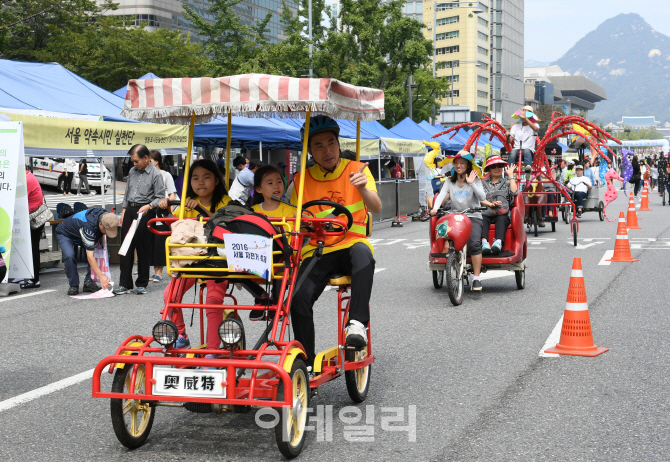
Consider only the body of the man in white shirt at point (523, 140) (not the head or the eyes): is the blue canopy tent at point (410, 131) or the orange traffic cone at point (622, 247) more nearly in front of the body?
the orange traffic cone

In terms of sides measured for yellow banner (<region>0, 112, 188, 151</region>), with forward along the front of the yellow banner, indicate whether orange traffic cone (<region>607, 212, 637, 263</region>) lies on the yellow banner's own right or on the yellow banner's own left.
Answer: on the yellow banner's own left

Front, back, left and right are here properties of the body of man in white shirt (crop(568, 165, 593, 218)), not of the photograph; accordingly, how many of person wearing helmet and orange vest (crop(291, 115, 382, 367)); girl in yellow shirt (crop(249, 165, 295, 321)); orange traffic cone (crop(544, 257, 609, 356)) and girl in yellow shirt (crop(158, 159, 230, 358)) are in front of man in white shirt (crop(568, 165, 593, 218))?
4

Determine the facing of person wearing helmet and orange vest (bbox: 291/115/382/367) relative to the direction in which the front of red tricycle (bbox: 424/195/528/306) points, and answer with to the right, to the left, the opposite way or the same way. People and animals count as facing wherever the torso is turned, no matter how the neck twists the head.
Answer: the same way

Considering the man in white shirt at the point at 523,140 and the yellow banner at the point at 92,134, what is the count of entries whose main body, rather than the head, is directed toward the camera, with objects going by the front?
2

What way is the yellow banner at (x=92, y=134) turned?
toward the camera

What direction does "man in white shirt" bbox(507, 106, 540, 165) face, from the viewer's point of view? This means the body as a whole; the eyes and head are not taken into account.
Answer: toward the camera

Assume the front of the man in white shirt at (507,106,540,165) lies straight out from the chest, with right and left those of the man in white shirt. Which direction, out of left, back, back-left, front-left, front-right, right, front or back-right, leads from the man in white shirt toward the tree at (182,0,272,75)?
back-right

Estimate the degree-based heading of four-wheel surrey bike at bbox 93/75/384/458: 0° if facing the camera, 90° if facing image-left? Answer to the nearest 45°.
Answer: approximately 45°

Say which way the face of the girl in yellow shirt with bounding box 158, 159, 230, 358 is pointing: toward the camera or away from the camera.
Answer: toward the camera

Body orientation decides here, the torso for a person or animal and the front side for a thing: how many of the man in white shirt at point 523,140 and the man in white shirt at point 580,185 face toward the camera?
2

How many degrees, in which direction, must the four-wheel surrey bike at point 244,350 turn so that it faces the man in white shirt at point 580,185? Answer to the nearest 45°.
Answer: approximately 180°

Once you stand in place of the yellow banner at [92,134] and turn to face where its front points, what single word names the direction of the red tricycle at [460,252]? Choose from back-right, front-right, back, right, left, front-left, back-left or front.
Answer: front-left

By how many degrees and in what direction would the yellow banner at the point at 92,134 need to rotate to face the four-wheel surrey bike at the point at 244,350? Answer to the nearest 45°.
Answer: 0° — it already faces it

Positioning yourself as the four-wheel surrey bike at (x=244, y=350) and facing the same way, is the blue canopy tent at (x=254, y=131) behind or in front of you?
behind

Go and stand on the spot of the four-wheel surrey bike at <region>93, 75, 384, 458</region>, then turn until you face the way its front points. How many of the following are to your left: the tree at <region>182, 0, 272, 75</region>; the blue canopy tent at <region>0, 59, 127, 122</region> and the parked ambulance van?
0

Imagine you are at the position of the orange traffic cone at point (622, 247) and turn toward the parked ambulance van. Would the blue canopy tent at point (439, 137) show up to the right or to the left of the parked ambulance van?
right

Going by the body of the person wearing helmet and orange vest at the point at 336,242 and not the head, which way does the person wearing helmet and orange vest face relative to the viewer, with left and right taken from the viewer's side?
facing the viewer and to the left of the viewer
